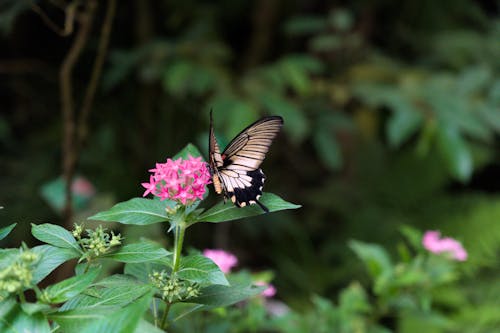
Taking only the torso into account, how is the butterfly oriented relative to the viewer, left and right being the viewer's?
facing away from the viewer and to the left of the viewer

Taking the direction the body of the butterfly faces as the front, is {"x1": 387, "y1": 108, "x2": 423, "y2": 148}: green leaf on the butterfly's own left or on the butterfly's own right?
on the butterfly's own right

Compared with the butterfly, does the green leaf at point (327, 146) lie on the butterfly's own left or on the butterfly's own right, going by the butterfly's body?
on the butterfly's own right
